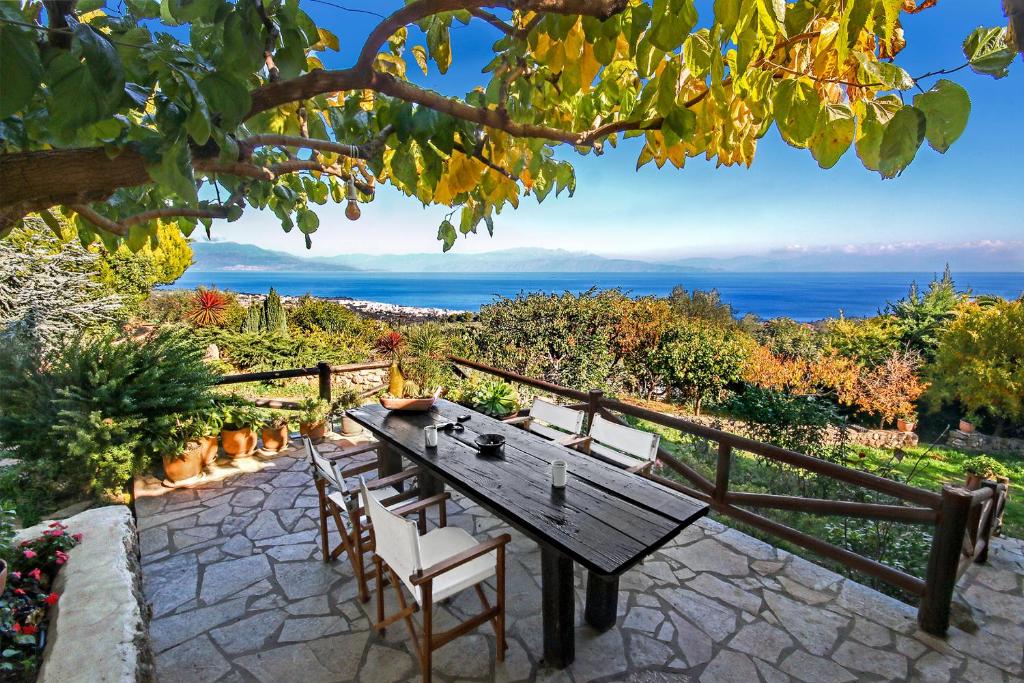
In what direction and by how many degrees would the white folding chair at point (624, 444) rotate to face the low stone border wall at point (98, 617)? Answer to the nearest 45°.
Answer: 0° — it already faces it

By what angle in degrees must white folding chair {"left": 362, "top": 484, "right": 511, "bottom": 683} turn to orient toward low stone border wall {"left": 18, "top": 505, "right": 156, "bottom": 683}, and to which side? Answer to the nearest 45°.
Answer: approximately 135° to its left

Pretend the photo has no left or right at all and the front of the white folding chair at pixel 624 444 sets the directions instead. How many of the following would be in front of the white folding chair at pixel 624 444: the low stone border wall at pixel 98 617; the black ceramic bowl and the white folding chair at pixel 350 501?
3

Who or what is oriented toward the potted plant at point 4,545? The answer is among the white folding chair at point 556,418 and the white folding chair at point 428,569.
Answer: the white folding chair at point 556,418

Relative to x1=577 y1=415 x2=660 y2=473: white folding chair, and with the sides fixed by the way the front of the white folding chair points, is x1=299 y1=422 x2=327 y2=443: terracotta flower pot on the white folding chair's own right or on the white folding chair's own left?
on the white folding chair's own right

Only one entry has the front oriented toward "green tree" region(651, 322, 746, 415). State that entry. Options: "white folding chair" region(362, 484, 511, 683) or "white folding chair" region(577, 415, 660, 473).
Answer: "white folding chair" region(362, 484, 511, 683)

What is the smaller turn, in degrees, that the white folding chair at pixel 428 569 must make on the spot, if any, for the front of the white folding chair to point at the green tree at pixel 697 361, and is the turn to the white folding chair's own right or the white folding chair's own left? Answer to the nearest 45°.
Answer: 0° — it already faces it

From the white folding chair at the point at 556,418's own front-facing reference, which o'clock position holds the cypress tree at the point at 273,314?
The cypress tree is roughly at 3 o'clock from the white folding chair.

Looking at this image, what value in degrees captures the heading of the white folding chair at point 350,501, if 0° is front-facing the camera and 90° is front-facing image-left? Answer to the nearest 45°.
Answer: approximately 225°

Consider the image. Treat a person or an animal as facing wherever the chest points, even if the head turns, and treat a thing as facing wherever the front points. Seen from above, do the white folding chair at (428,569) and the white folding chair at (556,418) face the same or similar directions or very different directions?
very different directions

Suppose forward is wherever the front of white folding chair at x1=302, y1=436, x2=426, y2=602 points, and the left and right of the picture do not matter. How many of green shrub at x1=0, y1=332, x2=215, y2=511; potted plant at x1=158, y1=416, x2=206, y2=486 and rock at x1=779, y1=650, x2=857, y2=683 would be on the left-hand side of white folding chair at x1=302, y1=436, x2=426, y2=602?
2

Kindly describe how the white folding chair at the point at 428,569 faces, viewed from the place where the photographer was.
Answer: facing away from the viewer and to the right of the viewer

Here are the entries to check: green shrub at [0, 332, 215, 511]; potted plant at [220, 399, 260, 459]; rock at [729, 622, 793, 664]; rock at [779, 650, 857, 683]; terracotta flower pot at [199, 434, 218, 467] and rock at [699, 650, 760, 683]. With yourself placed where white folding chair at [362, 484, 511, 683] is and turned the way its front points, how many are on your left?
3

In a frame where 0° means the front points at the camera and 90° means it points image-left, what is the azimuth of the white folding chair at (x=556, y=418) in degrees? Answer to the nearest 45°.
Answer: approximately 45°

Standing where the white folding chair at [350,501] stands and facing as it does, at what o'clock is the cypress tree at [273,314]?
The cypress tree is roughly at 10 o'clock from the white folding chair.

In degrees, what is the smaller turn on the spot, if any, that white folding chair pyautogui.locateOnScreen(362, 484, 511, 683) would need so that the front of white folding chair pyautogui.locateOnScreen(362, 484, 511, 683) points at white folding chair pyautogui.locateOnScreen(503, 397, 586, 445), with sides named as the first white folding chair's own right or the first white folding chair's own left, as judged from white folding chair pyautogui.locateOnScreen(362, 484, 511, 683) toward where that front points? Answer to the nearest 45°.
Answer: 0° — it already faces it

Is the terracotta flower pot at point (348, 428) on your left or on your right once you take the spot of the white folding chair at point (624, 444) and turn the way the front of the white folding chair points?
on your right

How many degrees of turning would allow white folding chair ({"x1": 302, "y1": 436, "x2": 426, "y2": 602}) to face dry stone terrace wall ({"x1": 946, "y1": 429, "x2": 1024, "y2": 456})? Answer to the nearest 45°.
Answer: approximately 45° to its right
